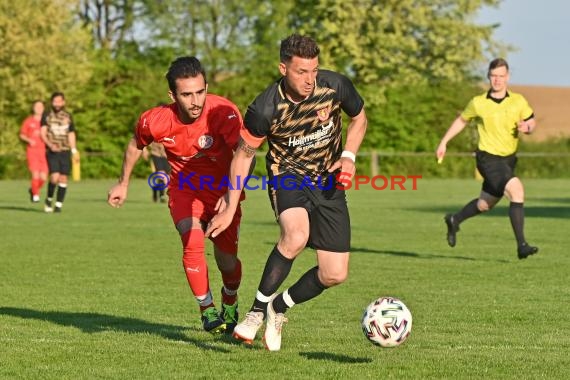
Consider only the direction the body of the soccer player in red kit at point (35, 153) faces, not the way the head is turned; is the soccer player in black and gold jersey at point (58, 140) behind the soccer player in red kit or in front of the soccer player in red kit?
in front

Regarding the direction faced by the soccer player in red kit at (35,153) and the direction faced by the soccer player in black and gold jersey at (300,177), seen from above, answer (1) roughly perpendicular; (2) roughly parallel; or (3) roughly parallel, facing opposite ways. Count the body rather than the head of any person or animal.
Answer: roughly parallel

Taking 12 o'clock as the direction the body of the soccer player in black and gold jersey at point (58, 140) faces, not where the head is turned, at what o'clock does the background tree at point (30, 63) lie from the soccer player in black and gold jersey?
The background tree is roughly at 6 o'clock from the soccer player in black and gold jersey.

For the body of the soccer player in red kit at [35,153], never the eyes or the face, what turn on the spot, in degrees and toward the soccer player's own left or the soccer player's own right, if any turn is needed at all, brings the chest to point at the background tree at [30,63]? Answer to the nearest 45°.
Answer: approximately 135° to the soccer player's own left

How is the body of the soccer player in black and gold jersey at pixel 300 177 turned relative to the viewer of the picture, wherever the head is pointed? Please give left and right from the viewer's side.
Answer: facing the viewer and to the right of the viewer

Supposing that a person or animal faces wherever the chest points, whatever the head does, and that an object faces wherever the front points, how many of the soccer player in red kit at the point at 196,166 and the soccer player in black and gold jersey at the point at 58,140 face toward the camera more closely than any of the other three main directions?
2

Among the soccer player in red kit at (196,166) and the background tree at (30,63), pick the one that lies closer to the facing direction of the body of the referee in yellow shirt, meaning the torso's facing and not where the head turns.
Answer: the soccer player in red kit

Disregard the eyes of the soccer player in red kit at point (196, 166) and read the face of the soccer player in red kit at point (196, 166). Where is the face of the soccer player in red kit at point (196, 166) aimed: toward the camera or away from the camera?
toward the camera

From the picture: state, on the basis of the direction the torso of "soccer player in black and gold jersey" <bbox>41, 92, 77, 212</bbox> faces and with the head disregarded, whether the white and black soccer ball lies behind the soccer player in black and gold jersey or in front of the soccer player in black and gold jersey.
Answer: in front

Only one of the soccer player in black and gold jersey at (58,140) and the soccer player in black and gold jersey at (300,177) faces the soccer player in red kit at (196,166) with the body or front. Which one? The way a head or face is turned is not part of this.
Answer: the soccer player in black and gold jersey at (58,140)

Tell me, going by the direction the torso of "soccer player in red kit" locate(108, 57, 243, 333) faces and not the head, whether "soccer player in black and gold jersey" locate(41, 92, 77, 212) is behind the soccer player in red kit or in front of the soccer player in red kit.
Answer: behind

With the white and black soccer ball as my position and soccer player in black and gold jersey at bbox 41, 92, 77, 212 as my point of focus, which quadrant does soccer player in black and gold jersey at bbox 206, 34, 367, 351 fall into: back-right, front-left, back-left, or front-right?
front-left

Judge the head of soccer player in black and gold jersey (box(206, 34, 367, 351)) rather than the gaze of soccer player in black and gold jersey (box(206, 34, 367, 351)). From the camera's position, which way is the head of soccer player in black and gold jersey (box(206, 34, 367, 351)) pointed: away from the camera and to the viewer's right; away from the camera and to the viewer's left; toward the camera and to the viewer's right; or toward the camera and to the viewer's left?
toward the camera and to the viewer's right

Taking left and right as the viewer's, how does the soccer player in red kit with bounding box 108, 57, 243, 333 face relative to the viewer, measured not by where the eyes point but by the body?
facing the viewer

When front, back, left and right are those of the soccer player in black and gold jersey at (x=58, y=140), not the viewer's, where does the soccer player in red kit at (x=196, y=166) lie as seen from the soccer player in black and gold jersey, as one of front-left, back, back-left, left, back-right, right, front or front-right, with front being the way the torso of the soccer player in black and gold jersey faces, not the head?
front
